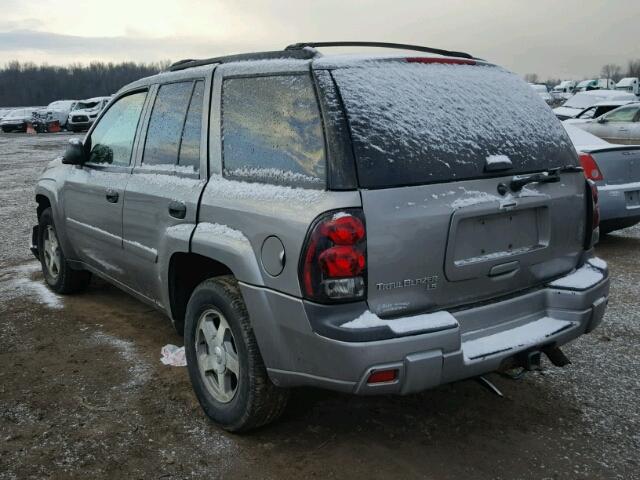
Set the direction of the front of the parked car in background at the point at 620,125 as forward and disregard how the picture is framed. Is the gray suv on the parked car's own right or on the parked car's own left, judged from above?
on the parked car's own left

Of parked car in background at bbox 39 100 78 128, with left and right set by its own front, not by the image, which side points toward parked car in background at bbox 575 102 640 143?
left

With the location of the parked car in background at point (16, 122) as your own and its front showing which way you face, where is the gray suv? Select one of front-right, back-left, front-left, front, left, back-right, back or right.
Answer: front-left

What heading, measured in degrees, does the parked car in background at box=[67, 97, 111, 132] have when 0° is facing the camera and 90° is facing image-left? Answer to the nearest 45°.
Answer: approximately 45°

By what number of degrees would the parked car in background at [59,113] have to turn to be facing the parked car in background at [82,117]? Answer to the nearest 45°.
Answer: approximately 45° to its left

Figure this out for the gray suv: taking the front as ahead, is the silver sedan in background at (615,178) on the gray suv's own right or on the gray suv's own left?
on the gray suv's own right

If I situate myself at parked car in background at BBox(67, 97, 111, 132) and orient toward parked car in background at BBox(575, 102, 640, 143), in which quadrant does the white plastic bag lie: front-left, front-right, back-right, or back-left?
front-right

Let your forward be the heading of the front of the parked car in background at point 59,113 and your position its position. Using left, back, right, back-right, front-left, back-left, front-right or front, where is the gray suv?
front-left

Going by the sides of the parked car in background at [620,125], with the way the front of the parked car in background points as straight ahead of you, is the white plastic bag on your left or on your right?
on your left

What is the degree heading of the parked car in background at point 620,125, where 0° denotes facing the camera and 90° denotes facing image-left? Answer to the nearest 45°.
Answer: approximately 90°

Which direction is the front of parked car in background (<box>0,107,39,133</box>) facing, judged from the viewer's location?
facing the viewer and to the left of the viewer

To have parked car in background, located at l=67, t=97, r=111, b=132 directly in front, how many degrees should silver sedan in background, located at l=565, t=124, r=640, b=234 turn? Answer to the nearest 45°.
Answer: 0° — it already faces it

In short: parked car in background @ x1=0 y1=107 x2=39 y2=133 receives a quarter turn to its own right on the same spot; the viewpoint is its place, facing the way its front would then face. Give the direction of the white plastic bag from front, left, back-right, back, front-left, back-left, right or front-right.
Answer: back-left

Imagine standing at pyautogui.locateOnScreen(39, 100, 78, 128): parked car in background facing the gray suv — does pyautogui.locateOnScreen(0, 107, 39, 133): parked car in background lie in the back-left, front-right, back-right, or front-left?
back-right

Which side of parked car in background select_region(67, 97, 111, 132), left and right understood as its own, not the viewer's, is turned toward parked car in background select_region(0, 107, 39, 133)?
right

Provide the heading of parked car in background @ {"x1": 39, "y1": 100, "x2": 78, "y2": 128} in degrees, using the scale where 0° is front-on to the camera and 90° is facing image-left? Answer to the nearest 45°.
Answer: approximately 45°
